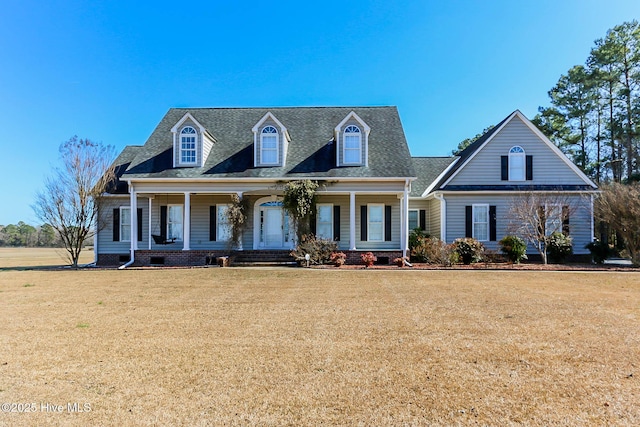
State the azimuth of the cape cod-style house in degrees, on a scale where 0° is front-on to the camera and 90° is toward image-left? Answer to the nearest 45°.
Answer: approximately 0°

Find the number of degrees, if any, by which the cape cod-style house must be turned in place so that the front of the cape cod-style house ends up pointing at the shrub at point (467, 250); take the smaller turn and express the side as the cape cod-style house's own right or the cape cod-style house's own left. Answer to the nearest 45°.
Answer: approximately 90° to the cape cod-style house's own left

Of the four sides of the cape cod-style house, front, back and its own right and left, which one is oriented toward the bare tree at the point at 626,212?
left
